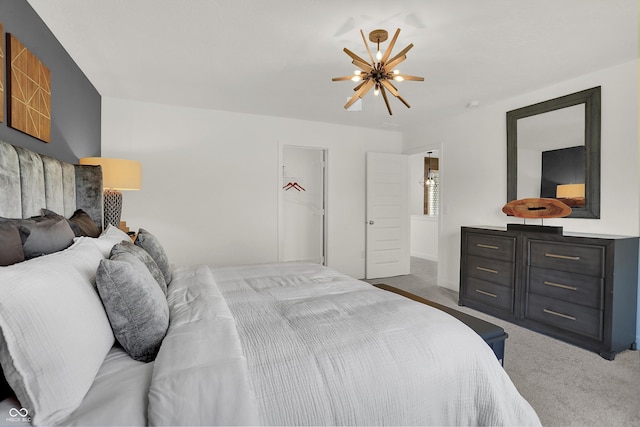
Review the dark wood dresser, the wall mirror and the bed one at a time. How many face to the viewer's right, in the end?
1

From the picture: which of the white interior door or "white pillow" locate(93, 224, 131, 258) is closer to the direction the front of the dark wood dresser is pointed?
the white pillow

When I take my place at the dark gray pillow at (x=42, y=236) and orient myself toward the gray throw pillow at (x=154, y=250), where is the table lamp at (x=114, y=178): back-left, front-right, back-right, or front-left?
front-left

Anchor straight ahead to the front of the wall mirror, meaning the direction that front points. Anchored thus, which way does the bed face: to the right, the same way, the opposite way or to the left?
the opposite way

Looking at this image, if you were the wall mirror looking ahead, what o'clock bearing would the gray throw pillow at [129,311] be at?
The gray throw pillow is roughly at 11 o'clock from the wall mirror.

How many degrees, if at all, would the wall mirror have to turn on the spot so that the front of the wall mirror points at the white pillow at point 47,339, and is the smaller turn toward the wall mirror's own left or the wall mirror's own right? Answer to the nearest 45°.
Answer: approximately 45° to the wall mirror's own left

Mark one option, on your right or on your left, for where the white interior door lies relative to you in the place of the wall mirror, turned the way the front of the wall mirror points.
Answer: on your right

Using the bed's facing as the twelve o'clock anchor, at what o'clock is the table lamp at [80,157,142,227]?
The table lamp is roughly at 8 o'clock from the bed.

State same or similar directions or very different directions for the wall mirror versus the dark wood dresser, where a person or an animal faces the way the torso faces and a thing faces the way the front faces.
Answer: same or similar directions

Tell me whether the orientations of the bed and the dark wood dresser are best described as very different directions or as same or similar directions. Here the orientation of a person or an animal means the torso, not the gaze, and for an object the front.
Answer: very different directions

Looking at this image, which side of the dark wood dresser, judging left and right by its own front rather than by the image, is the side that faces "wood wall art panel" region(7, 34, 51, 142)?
front

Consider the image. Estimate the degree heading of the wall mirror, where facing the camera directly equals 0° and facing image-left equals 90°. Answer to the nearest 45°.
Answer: approximately 45°

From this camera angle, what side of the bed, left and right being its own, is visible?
right

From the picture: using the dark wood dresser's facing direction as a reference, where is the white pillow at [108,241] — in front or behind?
in front
